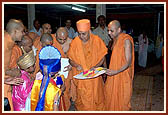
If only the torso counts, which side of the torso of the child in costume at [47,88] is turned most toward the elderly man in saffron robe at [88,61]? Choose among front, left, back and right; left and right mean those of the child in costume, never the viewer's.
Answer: front

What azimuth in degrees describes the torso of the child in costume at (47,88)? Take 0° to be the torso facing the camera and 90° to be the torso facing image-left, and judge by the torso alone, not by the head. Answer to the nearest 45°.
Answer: approximately 225°

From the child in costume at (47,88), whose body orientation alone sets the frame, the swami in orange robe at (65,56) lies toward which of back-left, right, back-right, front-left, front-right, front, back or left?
front-left

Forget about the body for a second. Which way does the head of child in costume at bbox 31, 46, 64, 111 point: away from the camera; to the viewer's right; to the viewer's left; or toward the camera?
away from the camera

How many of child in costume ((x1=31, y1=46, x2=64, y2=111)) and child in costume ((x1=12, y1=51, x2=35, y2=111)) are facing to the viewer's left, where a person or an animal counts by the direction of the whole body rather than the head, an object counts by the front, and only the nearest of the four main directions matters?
0

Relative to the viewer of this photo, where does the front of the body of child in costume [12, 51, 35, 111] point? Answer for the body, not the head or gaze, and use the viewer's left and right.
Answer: facing to the right of the viewer

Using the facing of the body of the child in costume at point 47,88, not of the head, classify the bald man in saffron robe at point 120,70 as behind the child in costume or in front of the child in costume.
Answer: in front
